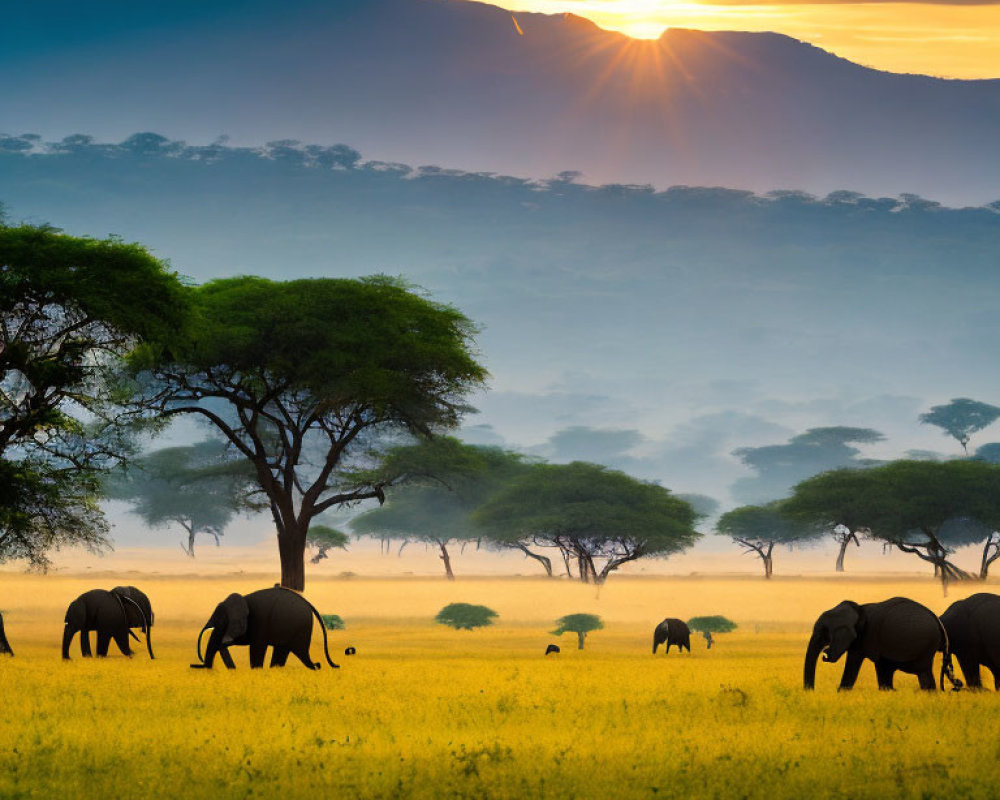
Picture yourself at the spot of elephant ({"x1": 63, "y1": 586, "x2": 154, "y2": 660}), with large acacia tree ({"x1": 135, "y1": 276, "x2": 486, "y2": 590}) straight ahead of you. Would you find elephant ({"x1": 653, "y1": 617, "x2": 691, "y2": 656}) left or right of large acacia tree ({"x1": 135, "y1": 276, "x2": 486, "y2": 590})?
right

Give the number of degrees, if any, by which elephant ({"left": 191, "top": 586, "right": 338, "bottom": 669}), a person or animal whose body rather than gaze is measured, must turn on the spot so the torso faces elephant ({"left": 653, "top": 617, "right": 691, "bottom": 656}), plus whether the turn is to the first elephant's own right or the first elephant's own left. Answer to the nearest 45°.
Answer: approximately 135° to the first elephant's own right

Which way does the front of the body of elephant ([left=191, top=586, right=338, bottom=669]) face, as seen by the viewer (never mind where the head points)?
to the viewer's left

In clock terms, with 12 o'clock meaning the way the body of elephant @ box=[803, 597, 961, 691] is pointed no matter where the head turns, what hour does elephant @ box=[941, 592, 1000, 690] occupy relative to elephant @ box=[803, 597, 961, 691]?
elephant @ box=[941, 592, 1000, 690] is roughly at 5 o'clock from elephant @ box=[803, 597, 961, 691].

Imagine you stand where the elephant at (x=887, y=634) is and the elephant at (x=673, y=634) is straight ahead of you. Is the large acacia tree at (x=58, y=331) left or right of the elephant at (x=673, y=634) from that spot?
left

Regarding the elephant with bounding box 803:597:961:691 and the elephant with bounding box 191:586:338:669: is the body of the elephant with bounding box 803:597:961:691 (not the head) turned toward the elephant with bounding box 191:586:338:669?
yes

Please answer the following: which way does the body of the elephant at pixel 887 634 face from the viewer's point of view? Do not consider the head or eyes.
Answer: to the viewer's left
